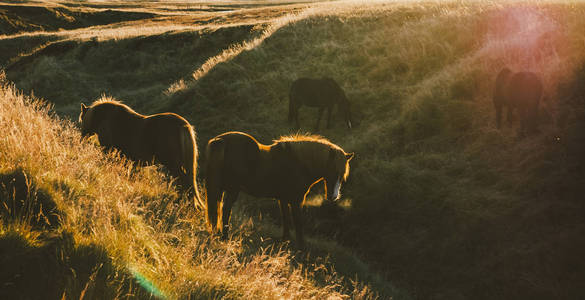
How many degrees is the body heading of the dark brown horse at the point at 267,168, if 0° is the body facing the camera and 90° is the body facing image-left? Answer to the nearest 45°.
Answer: approximately 270°

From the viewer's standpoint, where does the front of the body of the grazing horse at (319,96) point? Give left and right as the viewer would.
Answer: facing to the right of the viewer

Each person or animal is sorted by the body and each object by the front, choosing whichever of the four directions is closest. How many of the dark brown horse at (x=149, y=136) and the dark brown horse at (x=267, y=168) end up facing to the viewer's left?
1

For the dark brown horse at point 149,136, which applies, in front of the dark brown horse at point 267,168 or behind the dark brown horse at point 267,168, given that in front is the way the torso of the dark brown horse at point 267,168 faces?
behind

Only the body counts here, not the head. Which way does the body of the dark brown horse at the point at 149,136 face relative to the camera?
to the viewer's left

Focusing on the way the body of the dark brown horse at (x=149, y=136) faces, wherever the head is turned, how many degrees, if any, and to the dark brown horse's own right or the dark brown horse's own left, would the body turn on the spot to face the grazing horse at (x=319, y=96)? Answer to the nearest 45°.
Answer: approximately 135° to the dark brown horse's own right

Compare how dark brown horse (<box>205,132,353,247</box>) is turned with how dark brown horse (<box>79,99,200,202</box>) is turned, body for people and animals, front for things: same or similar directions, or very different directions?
very different directions

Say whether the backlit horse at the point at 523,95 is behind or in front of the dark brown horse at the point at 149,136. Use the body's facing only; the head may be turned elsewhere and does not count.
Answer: behind

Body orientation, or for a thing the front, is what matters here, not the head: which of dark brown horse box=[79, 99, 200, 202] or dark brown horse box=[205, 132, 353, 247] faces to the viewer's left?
dark brown horse box=[79, 99, 200, 202]
